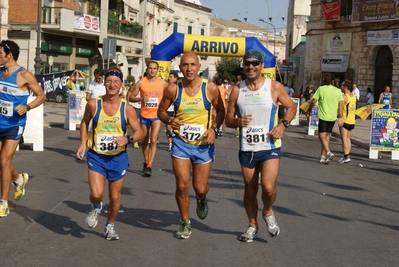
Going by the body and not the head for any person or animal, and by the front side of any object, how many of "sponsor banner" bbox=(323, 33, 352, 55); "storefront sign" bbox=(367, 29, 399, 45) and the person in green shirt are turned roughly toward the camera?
2
